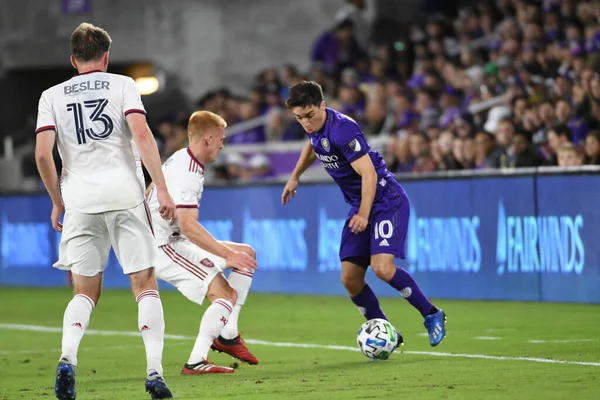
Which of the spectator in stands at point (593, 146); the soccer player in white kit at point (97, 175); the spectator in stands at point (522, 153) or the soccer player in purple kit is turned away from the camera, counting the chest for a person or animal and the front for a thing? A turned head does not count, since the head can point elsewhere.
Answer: the soccer player in white kit

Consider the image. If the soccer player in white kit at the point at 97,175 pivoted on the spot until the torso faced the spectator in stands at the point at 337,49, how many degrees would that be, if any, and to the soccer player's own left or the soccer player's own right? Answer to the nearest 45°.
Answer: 0° — they already face them

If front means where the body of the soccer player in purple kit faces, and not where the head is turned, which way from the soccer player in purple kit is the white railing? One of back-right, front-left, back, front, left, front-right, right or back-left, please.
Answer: back-right

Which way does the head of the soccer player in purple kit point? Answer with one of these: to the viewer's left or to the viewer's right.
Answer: to the viewer's left

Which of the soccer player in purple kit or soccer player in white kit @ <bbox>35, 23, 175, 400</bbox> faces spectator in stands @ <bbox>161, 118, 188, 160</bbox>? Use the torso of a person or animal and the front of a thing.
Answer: the soccer player in white kit

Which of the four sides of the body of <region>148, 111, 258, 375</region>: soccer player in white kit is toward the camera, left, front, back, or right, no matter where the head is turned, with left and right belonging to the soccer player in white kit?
right

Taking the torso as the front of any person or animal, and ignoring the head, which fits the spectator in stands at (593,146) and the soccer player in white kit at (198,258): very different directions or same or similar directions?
very different directions

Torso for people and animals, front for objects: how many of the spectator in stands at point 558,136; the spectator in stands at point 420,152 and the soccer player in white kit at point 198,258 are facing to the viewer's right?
1

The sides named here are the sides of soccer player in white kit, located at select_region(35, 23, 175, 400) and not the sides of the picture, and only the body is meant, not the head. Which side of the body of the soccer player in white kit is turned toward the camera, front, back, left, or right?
back

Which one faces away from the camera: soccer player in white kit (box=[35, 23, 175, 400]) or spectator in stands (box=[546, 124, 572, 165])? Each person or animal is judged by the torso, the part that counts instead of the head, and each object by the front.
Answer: the soccer player in white kit
